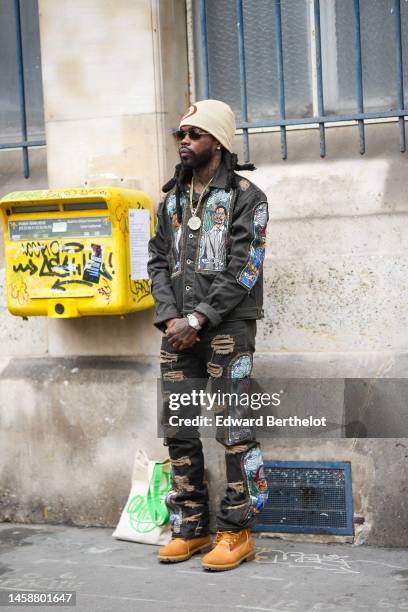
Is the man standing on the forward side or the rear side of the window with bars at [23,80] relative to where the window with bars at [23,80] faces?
on the forward side

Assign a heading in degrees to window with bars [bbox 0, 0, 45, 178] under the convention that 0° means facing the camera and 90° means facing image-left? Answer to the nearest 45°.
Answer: approximately 0°

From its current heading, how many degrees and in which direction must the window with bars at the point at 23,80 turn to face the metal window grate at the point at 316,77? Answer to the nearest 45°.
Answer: approximately 45° to its left

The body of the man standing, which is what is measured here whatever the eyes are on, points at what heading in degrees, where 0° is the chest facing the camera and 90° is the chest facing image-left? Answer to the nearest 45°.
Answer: approximately 45°

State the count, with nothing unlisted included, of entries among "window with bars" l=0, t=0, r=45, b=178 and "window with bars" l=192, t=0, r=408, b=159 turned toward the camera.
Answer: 2

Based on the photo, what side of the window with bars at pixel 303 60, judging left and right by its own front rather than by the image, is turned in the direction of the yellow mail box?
right

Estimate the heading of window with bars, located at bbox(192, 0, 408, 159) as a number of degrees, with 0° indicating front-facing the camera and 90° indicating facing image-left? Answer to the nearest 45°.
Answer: approximately 0°
